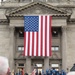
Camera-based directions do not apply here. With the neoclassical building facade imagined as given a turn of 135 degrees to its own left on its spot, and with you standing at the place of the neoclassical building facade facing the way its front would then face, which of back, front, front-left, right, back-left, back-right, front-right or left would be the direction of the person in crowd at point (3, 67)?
back-right

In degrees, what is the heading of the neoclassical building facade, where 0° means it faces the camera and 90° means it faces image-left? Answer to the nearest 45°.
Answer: approximately 0°
